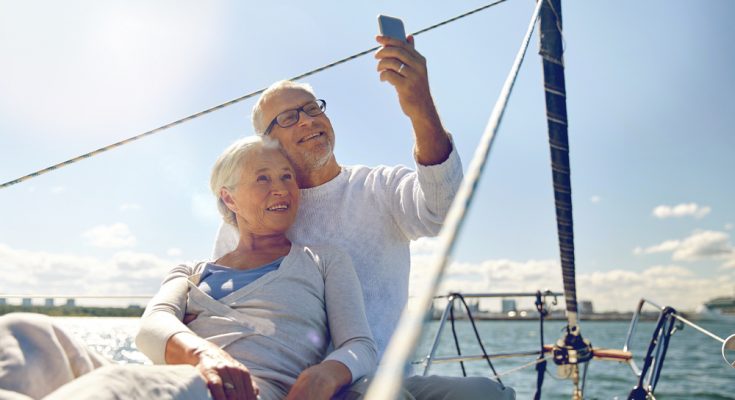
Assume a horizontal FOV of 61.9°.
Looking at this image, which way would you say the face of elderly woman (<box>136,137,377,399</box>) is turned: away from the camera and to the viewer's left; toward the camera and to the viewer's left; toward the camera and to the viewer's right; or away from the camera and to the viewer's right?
toward the camera and to the viewer's right

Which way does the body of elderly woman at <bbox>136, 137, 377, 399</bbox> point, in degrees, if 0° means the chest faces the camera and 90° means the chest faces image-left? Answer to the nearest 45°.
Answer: approximately 0°

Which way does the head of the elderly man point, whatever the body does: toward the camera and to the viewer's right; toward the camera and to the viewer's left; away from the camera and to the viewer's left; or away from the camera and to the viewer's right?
toward the camera and to the viewer's right
